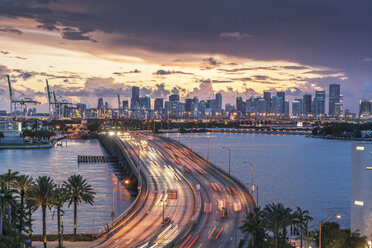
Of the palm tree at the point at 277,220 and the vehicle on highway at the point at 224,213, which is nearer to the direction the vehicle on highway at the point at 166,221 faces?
the palm tree

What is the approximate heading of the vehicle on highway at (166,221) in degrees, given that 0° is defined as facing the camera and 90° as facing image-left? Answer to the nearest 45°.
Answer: approximately 45°

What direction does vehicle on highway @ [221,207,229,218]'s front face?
away from the camera

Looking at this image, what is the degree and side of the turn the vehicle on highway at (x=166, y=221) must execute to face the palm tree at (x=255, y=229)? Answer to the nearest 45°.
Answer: approximately 90° to its left

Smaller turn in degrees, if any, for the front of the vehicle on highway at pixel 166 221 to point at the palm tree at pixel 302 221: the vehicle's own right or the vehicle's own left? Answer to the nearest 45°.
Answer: approximately 135° to the vehicle's own left

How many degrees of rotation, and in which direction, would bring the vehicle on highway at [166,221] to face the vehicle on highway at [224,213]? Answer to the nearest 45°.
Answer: approximately 135° to its left

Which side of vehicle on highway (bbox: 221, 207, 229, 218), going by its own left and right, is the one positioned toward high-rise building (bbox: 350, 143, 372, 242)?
right

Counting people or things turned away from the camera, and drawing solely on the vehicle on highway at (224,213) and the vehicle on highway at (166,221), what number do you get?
1

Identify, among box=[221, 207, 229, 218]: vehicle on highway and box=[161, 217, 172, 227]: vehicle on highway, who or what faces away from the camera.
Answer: box=[221, 207, 229, 218]: vehicle on highway

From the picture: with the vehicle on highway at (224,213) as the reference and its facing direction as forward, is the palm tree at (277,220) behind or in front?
behind

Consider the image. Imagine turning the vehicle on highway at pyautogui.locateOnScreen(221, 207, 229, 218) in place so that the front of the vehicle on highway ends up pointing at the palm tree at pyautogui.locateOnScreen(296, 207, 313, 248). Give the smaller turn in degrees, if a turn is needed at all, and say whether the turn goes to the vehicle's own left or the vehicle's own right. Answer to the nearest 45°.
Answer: approximately 135° to the vehicle's own right

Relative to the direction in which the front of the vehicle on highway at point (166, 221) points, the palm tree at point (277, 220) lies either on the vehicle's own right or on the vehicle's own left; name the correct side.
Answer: on the vehicle's own left

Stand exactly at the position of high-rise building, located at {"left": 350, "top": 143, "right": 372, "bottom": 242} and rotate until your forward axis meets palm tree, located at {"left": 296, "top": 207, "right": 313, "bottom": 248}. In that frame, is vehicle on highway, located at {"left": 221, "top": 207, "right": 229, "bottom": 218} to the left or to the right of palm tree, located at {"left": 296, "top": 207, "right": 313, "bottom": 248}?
right
